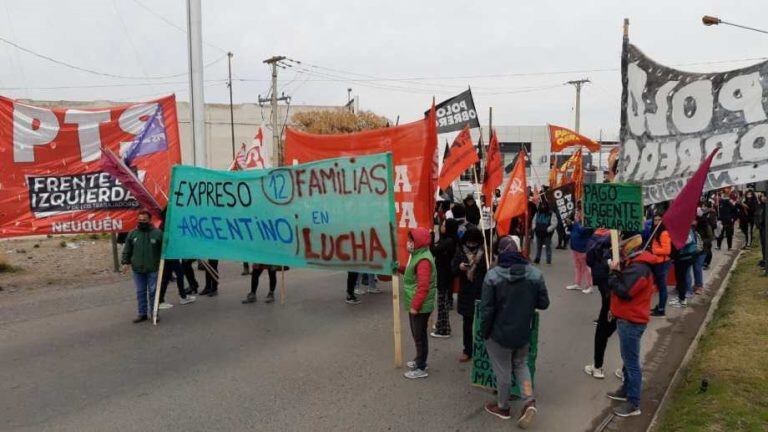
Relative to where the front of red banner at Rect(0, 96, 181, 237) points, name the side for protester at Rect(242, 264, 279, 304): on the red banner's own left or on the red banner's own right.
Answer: on the red banner's own left

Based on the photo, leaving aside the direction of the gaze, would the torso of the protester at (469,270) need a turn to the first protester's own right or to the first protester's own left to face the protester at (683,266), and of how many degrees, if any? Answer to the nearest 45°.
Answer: approximately 135° to the first protester's own left

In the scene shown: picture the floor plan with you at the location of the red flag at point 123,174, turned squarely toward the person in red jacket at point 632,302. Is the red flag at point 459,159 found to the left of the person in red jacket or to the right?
left

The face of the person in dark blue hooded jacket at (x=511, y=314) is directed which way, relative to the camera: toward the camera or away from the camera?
away from the camera

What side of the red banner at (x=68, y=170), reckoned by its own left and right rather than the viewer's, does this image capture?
front

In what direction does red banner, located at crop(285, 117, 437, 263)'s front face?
toward the camera

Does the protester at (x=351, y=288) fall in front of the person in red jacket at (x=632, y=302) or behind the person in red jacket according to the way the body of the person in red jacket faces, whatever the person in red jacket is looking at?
in front

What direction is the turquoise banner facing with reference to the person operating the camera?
facing the viewer
